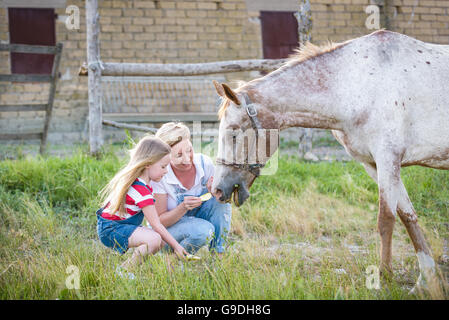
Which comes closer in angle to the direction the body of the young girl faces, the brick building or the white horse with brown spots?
the white horse with brown spots

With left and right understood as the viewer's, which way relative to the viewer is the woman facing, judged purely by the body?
facing the viewer and to the right of the viewer

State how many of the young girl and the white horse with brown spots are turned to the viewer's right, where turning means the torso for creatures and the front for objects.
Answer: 1

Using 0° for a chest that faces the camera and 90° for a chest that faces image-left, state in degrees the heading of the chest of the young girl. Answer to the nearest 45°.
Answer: approximately 270°

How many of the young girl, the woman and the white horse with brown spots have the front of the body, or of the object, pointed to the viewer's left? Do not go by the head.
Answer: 1

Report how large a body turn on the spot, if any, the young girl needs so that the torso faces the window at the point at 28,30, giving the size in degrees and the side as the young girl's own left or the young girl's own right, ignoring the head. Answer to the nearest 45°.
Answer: approximately 90° to the young girl's own left

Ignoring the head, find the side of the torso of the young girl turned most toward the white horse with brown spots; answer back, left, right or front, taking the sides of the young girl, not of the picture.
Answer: front

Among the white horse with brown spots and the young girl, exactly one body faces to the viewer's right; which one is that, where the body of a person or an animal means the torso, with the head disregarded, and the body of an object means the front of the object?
the young girl

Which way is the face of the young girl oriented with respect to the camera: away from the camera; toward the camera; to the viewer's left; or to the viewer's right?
to the viewer's right

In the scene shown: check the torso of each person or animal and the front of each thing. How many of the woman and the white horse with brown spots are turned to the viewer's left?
1

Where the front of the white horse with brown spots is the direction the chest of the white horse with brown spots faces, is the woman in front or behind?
in front

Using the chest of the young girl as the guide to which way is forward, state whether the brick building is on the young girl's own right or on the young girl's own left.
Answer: on the young girl's own left

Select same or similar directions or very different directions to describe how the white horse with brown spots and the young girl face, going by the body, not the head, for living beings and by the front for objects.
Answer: very different directions

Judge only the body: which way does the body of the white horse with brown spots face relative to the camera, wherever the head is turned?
to the viewer's left

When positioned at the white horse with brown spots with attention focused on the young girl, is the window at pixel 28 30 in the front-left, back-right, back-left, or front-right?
front-right
